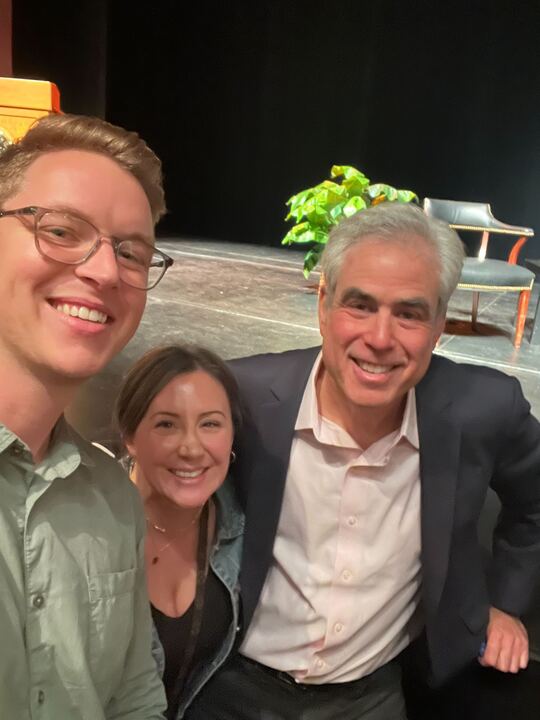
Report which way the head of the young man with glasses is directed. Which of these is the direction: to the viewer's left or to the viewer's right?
to the viewer's right

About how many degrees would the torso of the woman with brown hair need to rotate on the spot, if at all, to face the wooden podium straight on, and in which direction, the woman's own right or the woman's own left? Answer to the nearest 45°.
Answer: approximately 180°

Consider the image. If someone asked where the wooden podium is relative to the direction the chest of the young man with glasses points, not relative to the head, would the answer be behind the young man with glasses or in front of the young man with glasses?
behind

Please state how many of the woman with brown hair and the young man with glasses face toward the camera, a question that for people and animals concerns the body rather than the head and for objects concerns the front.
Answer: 2

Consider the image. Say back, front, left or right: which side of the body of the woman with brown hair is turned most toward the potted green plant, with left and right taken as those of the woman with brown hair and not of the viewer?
back

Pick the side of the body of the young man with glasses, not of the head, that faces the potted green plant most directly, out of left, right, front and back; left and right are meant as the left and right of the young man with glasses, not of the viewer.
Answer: back

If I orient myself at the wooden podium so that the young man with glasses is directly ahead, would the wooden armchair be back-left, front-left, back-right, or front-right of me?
front-left
